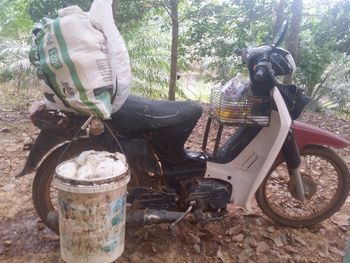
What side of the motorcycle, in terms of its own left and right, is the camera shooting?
right
